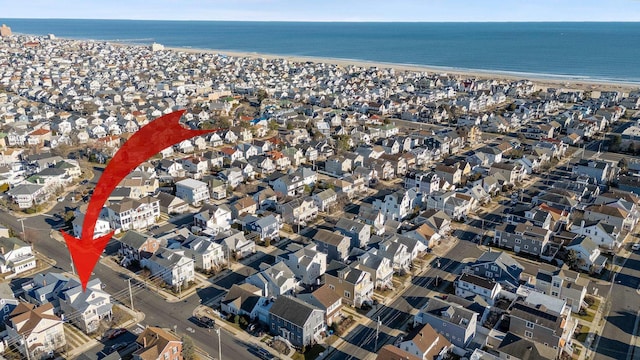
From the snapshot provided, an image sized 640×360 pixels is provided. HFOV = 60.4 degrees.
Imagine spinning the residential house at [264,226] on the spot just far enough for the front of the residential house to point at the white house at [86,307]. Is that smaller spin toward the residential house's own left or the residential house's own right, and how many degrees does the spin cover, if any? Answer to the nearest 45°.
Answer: approximately 90° to the residential house's own right

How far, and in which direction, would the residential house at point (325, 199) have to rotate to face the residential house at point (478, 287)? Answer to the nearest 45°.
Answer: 0° — it already faces it

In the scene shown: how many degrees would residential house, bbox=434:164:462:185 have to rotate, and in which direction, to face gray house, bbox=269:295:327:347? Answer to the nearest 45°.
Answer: approximately 45° to its right

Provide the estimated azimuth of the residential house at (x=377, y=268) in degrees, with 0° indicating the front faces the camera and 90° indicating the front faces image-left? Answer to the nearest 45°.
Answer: approximately 315°

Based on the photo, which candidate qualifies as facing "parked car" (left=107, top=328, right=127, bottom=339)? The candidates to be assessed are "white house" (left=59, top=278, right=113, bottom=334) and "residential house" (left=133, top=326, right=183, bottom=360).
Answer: the white house

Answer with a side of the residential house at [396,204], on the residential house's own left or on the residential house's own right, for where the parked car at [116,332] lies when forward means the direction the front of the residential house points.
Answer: on the residential house's own right

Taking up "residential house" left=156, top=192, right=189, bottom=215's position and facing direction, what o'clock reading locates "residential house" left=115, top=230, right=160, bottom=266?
"residential house" left=115, top=230, right=160, bottom=266 is roughly at 2 o'clock from "residential house" left=156, top=192, right=189, bottom=215.

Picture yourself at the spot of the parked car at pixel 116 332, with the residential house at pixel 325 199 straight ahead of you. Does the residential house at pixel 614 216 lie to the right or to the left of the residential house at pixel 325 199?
right

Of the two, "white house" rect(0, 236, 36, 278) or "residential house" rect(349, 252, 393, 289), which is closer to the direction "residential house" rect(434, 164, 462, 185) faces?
the residential house
